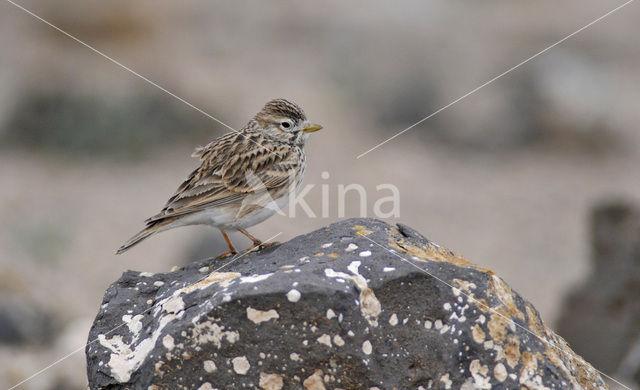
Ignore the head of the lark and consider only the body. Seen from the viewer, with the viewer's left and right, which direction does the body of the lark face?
facing to the right of the viewer

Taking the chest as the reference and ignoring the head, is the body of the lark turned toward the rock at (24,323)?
no
